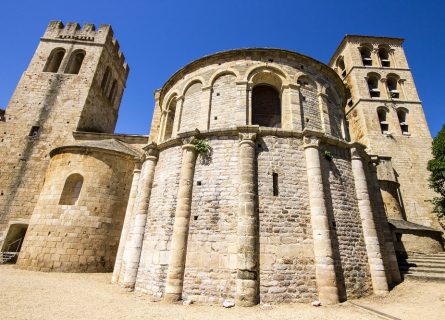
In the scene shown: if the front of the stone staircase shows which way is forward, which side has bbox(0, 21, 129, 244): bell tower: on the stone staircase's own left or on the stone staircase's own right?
on the stone staircase's own right

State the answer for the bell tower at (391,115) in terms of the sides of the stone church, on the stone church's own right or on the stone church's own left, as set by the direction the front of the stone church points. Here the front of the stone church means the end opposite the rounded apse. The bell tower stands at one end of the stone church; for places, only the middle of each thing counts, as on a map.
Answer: on the stone church's own right

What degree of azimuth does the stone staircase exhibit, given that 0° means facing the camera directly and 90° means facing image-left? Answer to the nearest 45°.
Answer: approximately 0°

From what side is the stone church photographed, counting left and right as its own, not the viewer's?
back
